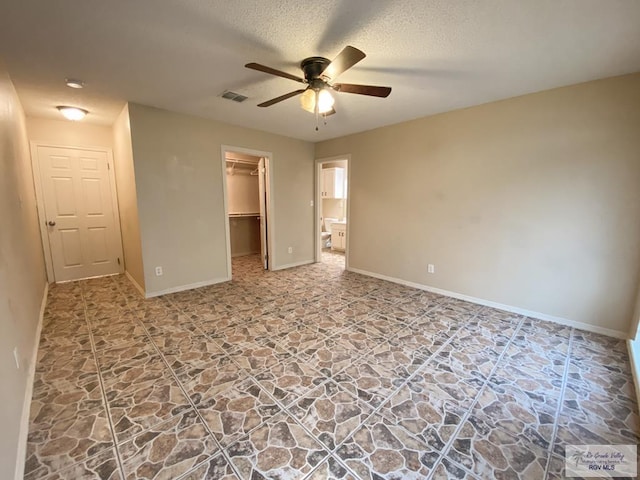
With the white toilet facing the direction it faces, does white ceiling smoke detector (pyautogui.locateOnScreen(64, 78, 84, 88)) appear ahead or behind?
ahead

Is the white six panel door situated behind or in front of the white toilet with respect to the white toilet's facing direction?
in front

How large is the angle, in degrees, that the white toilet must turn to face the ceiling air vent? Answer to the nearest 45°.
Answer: approximately 45° to its left

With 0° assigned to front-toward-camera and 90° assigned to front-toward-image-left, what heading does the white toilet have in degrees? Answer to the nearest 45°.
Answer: approximately 45°
